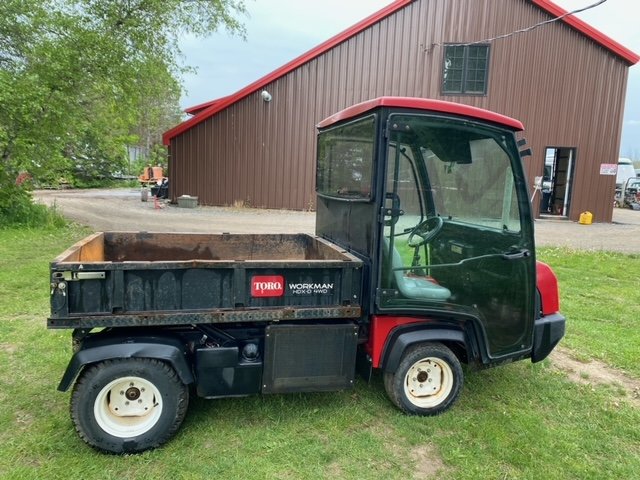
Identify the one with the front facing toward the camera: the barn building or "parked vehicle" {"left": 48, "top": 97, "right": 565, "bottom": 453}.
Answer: the barn building

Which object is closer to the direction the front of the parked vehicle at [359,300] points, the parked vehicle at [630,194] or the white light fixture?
the parked vehicle

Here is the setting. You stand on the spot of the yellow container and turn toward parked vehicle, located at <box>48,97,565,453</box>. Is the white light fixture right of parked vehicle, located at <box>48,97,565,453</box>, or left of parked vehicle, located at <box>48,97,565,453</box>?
right

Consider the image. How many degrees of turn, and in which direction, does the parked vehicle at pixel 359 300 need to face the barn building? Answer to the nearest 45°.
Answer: approximately 90° to its left

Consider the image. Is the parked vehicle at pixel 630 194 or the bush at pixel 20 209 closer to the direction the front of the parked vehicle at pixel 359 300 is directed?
the parked vehicle

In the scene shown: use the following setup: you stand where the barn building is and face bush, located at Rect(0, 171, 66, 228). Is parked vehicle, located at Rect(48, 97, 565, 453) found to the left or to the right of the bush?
left

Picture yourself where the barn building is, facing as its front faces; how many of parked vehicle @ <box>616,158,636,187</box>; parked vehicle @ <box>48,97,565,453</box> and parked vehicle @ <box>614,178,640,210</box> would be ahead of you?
1

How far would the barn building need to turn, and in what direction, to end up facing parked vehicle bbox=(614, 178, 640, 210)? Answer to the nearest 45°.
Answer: approximately 135° to its left

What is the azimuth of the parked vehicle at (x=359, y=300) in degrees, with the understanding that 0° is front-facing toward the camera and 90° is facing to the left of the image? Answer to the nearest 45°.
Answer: approximately 270°

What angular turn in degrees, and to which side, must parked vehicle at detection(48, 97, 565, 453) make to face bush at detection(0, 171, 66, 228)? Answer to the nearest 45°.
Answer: approximately 135° to its left

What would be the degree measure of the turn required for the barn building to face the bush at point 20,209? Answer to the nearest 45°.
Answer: approximately 45° to its right

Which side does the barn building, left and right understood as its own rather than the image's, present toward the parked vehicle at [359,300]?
front

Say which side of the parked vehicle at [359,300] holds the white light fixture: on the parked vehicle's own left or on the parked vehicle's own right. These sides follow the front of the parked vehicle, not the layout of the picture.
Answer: on the parked vehicle's own left

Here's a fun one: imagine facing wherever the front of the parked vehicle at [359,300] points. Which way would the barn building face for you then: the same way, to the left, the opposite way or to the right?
to the right

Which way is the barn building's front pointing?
toward the camera

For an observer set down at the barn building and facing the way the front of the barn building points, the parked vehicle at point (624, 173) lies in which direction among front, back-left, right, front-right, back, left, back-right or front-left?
back-left

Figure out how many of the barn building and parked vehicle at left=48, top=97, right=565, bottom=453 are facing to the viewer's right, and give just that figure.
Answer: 1
